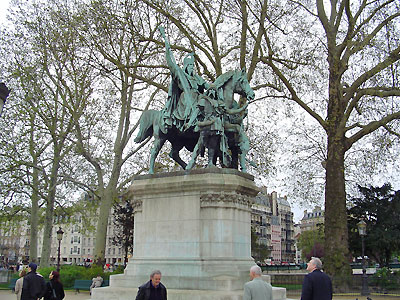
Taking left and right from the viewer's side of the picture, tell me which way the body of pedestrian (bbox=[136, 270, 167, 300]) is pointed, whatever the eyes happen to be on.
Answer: facing the viewer and to the right of the viewer

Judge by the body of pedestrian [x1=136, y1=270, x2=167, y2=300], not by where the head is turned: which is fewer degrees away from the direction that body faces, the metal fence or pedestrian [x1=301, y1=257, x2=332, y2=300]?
the pedestrian

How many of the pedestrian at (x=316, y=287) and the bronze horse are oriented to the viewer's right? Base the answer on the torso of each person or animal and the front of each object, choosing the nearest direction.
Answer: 1

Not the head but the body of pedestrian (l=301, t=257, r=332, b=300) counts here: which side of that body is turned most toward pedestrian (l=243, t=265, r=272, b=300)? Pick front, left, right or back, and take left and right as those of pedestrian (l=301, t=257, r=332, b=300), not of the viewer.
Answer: left

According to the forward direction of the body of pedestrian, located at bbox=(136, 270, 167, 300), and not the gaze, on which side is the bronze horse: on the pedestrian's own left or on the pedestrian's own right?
on the pedestrian's own left

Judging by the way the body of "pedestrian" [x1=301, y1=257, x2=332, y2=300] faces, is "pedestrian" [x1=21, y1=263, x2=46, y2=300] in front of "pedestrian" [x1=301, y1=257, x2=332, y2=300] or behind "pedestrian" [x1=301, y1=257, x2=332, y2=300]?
in front

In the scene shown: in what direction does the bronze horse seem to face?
to the viewer's right

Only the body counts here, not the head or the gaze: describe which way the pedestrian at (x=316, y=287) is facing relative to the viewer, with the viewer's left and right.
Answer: facing away from the viewer and to the left of the viewer

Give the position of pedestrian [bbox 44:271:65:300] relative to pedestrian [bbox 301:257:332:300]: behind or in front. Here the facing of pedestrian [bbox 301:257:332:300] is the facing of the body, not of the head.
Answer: in front

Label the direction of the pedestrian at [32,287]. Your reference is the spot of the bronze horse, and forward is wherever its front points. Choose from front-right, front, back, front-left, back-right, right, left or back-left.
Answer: back-right

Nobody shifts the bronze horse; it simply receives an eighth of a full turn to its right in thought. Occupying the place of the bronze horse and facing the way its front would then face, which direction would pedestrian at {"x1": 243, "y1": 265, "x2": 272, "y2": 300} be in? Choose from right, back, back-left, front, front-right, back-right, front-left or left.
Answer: front-right

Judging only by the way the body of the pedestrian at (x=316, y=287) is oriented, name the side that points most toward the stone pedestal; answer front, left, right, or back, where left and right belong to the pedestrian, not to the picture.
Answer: front
